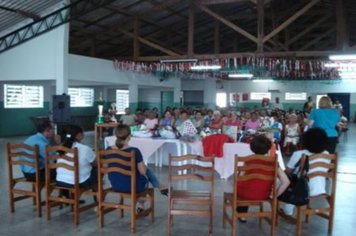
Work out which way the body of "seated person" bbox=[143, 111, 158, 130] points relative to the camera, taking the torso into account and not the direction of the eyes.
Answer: toward the camera

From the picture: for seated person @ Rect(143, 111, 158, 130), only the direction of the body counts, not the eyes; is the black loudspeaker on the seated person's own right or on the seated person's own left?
on the seated person's own right

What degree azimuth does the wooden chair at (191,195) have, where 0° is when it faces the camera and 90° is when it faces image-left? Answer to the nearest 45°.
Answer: approximately 180°

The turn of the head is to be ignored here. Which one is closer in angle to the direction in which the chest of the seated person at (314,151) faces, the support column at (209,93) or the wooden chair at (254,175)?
the support column

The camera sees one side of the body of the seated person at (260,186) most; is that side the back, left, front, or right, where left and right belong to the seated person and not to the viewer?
back

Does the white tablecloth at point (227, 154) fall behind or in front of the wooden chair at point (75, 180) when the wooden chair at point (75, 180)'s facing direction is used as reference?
in front

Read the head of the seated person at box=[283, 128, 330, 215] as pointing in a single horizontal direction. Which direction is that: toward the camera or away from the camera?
away from the camera

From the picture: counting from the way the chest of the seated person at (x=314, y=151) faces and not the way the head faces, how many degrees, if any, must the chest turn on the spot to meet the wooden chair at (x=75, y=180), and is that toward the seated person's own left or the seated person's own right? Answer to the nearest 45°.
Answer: approximately 45° to the seated person's own left

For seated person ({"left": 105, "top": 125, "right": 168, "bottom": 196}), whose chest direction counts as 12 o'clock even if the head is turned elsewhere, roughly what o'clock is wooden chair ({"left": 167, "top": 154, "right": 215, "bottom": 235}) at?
The wooden chair is roughly at 2 o'clock from the seated person.

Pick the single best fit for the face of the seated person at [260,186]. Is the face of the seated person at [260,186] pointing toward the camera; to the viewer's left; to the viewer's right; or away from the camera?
away from the camera

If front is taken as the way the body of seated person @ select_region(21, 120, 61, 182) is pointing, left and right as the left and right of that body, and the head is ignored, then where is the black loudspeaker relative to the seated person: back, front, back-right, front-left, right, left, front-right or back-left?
front-left
